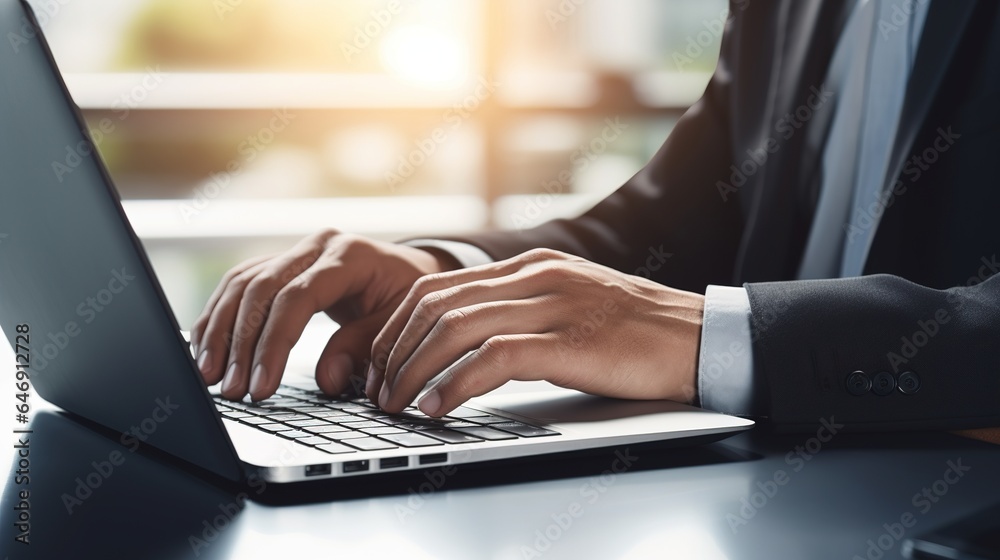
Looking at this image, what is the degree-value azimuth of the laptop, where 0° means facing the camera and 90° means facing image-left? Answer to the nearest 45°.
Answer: approximately 225°
